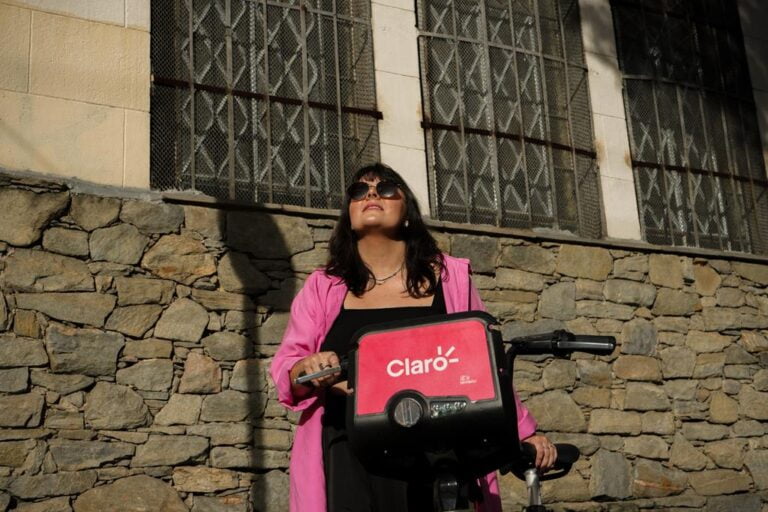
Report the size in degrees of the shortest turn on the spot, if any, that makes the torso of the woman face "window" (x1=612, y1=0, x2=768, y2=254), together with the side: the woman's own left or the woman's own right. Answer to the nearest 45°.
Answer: approximately 135° to the woman's own left

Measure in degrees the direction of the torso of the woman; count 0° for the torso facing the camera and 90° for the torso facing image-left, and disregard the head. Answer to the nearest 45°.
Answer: approximately 0°

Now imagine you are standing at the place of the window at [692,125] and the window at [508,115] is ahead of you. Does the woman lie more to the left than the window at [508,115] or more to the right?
left

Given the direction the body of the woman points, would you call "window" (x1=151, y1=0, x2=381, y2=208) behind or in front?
behind

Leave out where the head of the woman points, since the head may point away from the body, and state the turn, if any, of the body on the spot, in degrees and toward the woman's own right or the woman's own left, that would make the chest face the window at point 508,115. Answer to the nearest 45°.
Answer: approximately 180°
